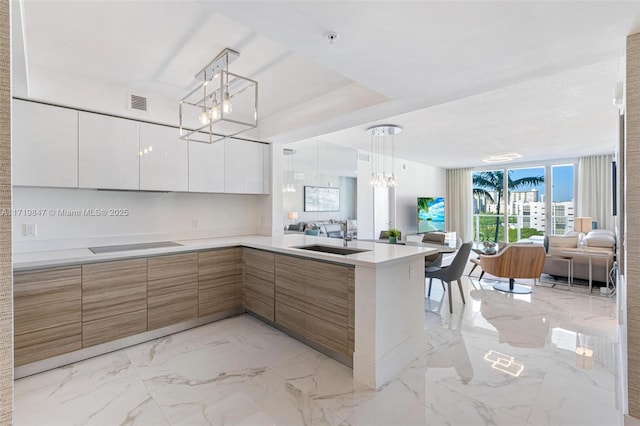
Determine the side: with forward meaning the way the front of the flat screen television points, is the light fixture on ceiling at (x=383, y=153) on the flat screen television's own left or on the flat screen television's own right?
on the flat screen television's own right

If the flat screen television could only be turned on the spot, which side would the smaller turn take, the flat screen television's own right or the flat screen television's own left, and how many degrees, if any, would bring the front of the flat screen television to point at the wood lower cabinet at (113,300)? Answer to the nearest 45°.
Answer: approximately 45° to the flat screen television's own right

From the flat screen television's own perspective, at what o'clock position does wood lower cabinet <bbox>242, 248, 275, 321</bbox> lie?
The wood lower cabinet is roughly at 2 o'clock from the flat screen television.

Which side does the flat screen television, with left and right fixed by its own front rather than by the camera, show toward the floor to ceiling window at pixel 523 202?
left

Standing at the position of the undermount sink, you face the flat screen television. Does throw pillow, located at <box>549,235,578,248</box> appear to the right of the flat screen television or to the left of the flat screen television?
right

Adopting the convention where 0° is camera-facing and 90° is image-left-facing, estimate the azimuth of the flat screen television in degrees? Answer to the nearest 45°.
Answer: approximately 315°

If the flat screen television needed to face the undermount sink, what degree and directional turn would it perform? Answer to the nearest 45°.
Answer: approximately 45° to its right
